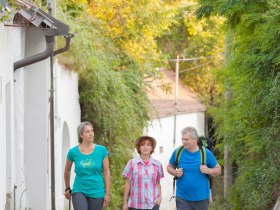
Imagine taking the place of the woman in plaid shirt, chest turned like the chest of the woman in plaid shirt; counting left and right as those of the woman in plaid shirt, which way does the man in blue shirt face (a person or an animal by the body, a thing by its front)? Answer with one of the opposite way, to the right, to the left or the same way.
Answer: the same way

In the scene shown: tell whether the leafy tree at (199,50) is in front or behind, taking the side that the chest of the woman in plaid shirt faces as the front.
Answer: behind

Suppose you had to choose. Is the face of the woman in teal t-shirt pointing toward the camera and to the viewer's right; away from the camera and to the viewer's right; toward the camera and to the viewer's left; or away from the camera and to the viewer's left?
toward the camera and to the viewer's right

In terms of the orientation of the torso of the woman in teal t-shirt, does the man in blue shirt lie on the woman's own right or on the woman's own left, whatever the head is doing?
on the woman's own left

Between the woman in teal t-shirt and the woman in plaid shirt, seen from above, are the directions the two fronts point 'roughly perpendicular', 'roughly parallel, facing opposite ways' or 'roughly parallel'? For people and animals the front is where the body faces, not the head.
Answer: roughly parallel

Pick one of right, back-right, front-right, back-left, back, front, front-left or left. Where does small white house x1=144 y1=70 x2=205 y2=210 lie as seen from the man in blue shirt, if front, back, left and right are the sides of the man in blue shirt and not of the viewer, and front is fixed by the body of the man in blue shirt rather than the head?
back

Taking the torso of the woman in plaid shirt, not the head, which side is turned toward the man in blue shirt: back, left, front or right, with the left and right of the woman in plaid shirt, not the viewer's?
left

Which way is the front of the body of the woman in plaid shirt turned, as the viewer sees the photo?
toward the camera

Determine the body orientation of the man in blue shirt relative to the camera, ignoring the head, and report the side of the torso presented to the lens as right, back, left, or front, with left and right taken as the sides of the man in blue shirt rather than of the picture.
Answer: front

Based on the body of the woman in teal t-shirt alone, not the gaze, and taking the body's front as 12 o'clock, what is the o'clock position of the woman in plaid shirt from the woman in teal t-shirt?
The woman in plaid shirt is roughly at 10 o'clock from the woman in teal t-shirt.

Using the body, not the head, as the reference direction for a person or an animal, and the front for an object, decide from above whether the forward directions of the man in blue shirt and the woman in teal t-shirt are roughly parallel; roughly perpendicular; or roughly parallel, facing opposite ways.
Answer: roughly parallel

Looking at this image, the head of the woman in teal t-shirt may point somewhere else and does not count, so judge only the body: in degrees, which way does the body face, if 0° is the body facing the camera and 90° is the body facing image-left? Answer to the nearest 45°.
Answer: approximately 0°

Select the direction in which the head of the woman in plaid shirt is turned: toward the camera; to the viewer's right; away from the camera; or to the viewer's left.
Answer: toward the camera
